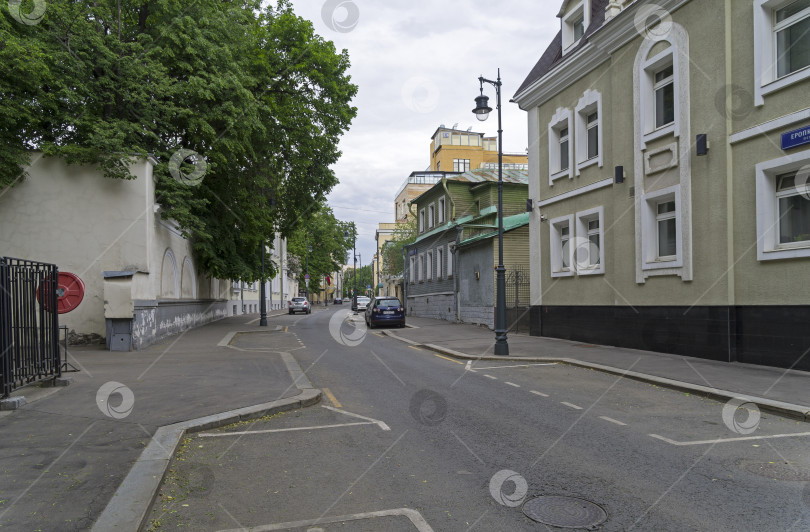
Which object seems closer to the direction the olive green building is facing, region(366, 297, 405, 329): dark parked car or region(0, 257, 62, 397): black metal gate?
the black metal gate

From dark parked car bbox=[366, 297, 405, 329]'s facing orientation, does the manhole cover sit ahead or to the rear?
to the rear

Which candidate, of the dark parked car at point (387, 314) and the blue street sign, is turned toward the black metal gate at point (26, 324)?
the blue street sign

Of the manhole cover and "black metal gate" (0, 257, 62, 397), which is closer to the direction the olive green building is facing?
the black metal gate

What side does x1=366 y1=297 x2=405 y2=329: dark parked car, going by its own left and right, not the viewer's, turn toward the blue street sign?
back

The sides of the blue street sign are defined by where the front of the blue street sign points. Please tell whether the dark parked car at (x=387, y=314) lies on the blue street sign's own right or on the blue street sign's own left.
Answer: on the blue street sign's own right

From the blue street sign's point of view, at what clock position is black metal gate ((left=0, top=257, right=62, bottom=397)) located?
The black metal gate is roughly at 12 o'clock from the blue street sign.

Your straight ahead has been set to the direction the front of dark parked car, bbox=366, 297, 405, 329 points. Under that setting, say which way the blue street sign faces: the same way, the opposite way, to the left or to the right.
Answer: to the left

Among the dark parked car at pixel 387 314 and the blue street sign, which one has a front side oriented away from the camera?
the dark parked car

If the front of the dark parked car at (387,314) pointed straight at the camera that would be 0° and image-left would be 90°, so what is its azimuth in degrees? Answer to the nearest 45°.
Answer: approximately 180°

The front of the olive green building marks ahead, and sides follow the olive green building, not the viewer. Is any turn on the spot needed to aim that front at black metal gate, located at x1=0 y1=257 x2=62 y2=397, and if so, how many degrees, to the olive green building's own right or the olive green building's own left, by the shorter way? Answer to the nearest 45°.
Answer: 0° — it already faces it

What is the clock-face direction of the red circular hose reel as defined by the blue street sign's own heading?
The red circular hose reel is roughly at 1 o'clock from the blue street sign.

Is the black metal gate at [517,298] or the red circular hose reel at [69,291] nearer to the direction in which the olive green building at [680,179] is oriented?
the red circular hose reel
